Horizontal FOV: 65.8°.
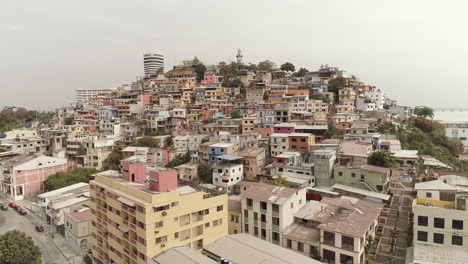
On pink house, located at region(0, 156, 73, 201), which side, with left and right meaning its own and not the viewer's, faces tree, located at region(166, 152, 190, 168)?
back

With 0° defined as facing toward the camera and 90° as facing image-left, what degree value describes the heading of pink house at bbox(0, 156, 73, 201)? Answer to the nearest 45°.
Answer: approximately 45°

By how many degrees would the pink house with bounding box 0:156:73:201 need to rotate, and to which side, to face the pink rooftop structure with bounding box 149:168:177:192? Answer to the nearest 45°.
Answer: approximately 45° to its left

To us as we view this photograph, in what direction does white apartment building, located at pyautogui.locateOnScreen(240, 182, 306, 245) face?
facing the viewer and to the left of the viewer

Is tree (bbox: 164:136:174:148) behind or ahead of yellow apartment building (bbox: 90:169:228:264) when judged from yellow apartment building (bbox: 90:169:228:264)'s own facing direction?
behind

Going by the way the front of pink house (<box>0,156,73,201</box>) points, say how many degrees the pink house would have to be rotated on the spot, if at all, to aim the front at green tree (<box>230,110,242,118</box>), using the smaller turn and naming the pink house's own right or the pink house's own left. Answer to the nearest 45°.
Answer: approximately 135° to the pink house's own left

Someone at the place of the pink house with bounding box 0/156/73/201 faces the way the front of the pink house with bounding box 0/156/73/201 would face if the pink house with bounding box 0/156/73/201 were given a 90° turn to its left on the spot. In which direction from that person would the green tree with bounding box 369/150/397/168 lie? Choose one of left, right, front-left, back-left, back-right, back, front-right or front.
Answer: front

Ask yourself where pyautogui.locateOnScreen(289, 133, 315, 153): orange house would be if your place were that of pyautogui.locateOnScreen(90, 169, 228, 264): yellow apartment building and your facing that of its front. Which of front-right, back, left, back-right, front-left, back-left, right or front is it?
back

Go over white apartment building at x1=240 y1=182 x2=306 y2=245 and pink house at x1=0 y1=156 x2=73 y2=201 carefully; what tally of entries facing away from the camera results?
0

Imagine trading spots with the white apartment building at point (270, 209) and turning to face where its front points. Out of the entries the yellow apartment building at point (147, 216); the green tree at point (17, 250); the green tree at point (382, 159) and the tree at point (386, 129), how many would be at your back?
2

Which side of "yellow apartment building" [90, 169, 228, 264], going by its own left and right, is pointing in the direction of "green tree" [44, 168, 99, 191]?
right

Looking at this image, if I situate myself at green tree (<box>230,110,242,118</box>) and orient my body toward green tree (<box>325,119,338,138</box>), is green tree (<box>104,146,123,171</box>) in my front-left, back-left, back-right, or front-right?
back-right
